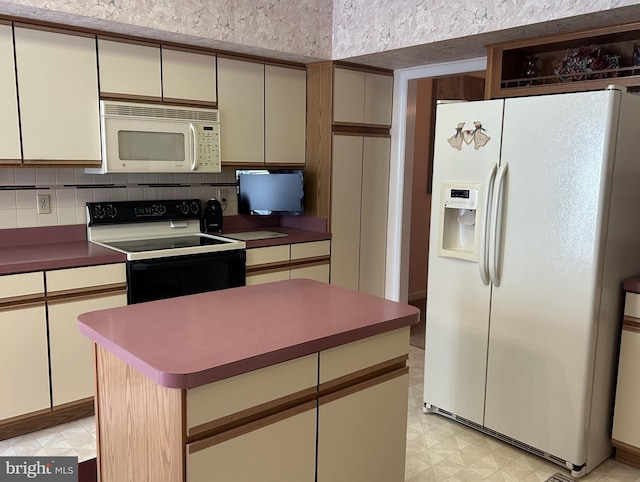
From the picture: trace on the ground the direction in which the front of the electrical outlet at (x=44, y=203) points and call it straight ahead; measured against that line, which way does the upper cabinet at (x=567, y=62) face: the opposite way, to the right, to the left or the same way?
to the right

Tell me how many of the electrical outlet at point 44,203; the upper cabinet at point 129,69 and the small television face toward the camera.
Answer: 3

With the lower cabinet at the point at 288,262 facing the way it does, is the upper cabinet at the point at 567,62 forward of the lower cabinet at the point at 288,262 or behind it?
forward

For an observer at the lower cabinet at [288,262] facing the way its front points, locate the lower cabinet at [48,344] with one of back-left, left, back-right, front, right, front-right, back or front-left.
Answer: right

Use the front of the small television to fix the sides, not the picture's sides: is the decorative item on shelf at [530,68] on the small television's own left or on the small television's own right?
on the small television's own left

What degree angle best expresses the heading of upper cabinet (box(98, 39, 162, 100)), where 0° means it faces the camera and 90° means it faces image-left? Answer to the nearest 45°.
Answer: approximately 0°

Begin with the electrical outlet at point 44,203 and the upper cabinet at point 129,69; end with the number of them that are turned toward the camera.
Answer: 2

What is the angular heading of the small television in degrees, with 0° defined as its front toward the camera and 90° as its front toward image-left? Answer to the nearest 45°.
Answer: approximately 0°

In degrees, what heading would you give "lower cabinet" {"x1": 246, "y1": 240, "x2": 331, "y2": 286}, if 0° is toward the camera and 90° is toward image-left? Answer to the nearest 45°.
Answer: approximately 315°

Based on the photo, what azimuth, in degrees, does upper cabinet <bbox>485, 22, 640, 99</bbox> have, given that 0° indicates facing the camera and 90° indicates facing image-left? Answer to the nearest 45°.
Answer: approximately 45°

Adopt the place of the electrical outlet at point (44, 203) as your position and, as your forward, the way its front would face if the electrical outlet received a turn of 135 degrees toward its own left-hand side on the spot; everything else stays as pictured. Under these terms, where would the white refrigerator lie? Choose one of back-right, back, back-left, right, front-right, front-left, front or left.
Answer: right

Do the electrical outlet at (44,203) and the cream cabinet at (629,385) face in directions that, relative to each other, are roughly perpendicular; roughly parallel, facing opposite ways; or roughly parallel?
roughly perpendicular

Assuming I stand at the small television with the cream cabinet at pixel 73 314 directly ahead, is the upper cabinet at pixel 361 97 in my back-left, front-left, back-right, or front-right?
back-left
